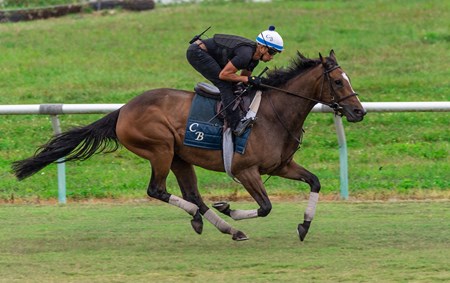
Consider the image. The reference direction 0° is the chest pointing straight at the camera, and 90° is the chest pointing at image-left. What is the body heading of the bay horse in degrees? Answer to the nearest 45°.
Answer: approximately 270°

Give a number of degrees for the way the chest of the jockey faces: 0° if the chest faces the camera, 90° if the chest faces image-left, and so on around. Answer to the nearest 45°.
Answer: approximately 270°
